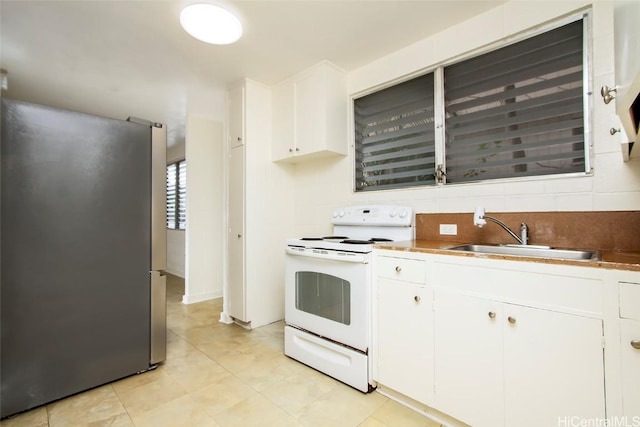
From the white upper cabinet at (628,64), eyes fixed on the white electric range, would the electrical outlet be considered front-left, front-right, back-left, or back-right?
front-right

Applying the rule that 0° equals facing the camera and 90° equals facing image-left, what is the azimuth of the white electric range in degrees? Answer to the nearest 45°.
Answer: approximately 45°

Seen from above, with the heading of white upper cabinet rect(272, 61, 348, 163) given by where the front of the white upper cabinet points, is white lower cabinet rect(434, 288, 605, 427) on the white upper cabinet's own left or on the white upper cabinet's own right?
on the white upper cabinet's own left

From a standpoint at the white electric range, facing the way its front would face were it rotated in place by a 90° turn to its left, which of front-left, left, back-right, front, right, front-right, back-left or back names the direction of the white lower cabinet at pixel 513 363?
front

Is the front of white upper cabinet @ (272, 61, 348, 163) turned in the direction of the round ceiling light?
yes

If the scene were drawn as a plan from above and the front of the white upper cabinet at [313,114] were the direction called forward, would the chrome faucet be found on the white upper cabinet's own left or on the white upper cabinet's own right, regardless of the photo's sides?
on the white upper cabinet's own left

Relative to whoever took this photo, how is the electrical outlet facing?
facing the viewer

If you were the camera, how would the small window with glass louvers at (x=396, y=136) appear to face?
facing the viewer and to the left of the viewer

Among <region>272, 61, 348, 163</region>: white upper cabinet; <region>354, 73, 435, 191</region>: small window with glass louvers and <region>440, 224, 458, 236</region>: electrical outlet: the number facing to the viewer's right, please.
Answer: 0
